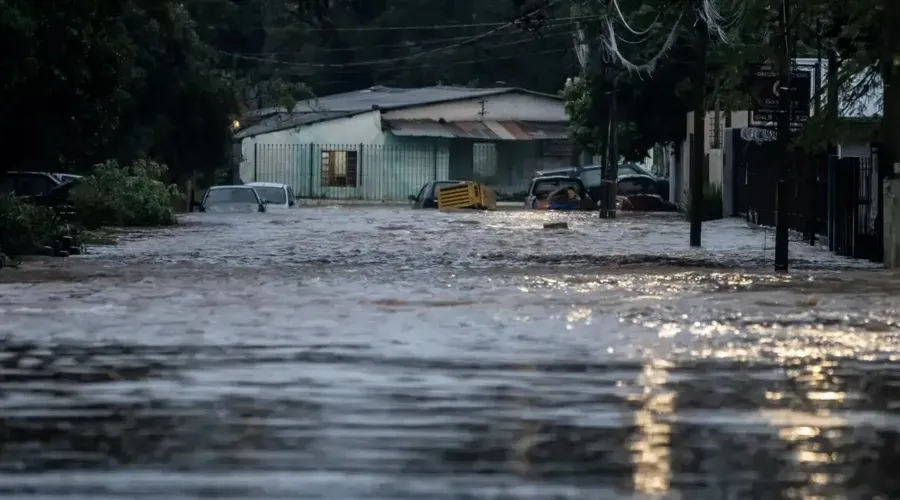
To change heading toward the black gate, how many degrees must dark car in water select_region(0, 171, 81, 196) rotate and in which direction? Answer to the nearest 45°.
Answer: approximately 45° to its right

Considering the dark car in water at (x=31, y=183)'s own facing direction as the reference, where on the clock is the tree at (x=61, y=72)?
The tree is roughly at 10 o'clock from the dark car in water.

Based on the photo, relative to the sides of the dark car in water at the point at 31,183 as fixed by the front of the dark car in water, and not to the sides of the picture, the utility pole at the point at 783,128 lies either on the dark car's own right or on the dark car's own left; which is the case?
on the dark car's own right

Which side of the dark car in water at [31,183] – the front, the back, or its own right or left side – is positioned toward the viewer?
right

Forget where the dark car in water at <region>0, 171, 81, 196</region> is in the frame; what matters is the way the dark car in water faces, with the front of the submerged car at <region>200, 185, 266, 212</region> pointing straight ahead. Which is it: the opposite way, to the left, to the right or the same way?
to the left

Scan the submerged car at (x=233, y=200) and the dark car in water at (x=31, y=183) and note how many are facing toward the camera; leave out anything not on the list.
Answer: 1

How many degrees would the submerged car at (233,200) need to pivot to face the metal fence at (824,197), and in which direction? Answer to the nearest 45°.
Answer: approximately 45° to its left

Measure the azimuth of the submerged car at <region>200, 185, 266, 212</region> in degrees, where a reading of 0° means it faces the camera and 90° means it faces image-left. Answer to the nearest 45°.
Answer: approximately 0°
